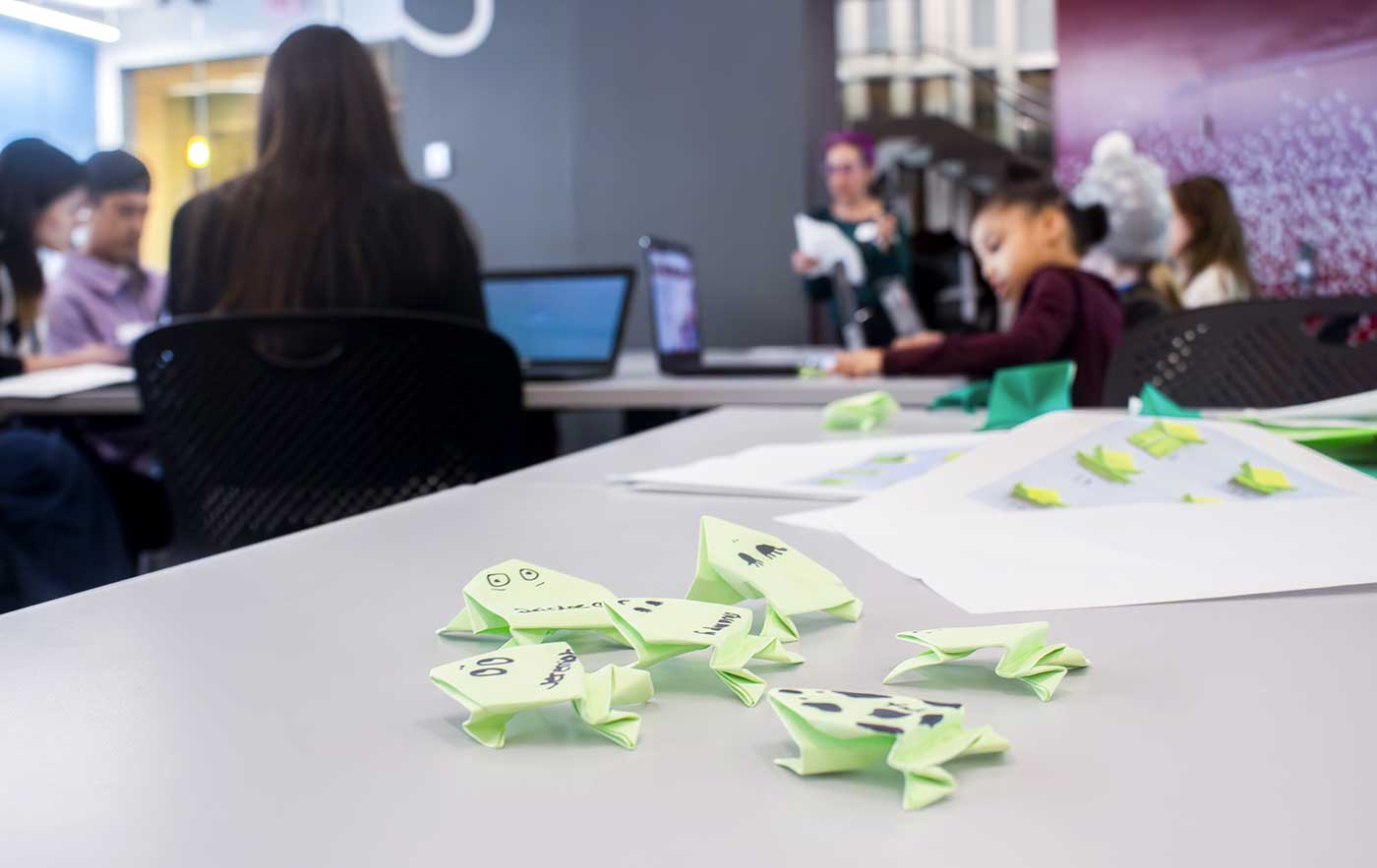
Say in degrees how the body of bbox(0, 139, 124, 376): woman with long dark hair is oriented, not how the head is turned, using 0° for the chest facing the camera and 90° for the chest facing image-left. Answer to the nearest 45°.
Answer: approximately 270°

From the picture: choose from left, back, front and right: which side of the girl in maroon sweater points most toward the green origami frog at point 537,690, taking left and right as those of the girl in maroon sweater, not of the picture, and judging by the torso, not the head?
left

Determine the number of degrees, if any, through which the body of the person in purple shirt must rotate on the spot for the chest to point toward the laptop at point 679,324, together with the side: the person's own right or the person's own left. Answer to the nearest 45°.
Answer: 0° — they already face it

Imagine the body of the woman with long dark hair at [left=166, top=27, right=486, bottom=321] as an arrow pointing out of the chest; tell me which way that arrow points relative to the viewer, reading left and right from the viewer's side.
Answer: facing away from the viewer

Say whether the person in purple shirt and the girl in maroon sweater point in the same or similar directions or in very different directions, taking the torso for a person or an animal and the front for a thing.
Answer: very different directions

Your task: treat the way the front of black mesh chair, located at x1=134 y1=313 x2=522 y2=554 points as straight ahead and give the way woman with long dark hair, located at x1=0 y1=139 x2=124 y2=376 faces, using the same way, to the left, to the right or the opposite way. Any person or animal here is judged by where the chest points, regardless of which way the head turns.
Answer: to the right
